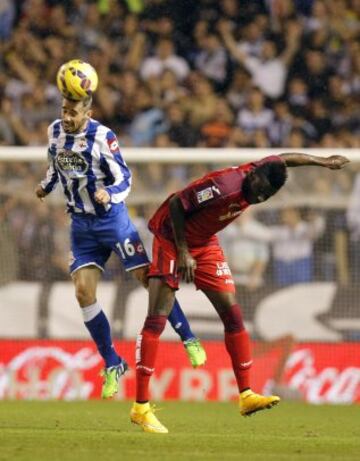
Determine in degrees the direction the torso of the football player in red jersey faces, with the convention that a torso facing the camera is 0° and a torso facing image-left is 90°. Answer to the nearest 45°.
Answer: approximately 315°

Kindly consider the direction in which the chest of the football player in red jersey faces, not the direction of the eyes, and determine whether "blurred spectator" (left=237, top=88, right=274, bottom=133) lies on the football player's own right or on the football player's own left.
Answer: on the football player's own left

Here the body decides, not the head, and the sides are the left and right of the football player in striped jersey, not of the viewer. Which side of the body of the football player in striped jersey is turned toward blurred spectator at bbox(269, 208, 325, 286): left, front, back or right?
back

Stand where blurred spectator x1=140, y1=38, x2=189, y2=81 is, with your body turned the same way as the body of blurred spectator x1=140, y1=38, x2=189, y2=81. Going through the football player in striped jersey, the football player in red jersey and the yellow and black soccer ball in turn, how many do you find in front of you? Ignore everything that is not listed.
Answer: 3

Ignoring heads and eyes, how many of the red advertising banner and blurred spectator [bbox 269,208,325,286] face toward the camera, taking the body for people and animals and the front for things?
2
